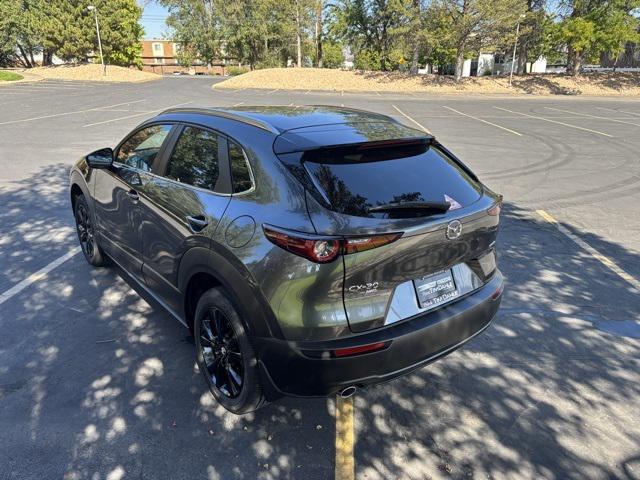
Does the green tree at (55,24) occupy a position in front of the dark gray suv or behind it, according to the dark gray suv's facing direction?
in front

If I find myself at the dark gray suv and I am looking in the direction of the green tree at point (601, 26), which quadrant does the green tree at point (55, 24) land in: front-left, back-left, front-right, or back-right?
front-left

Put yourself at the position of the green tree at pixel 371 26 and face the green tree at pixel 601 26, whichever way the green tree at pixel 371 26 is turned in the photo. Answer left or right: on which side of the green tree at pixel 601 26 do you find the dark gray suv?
right

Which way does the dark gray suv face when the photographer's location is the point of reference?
facing away from the viewer and to the left of the viewer

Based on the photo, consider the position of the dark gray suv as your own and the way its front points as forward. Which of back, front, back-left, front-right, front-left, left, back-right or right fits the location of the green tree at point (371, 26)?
front-right

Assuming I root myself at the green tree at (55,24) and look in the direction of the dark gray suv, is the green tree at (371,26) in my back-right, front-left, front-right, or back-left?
front-left

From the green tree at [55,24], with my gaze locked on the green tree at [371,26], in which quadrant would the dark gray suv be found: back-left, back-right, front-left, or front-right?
front-right

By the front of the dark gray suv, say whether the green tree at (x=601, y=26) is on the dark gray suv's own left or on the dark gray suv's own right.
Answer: on the dark gray suv's own right
